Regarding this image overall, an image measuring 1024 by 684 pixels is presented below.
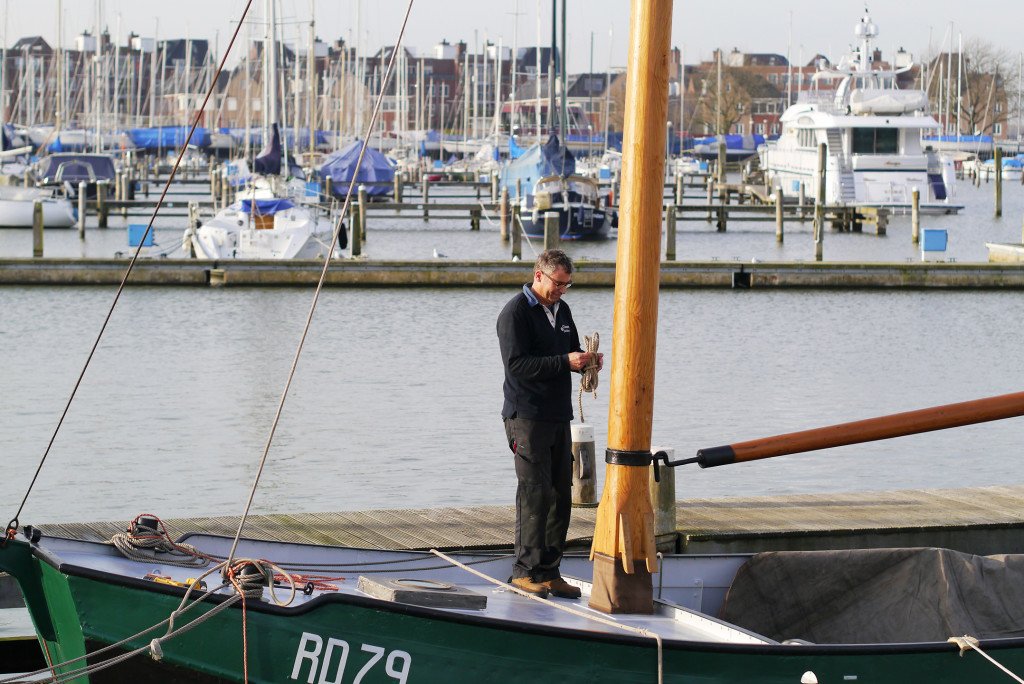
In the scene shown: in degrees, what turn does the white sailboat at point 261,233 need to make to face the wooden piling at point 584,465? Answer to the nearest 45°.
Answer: approximately 180°

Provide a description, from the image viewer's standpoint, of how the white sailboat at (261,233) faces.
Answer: facing away from the viewer

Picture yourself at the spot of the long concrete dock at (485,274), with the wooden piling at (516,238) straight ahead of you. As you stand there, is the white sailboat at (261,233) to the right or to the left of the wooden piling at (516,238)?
left

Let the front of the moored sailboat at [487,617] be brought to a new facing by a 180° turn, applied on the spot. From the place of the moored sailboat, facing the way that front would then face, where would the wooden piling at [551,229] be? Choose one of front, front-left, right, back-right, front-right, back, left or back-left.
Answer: left

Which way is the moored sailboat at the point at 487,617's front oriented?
to the viewer's left

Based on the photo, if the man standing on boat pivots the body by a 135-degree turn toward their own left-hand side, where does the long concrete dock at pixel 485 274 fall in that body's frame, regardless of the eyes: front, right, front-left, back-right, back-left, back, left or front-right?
front

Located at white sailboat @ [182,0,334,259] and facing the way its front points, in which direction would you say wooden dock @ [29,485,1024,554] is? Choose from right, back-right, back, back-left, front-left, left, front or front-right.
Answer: back

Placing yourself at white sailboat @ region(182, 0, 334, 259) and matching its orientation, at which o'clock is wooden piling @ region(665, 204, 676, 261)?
The wooden piling is roughly at 4 o'clock from the white sailboat.

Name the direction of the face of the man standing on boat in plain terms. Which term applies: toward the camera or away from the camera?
toward the camera

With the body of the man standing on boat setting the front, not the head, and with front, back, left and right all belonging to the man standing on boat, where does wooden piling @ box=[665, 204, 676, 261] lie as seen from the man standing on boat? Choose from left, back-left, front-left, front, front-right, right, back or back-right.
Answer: back-left

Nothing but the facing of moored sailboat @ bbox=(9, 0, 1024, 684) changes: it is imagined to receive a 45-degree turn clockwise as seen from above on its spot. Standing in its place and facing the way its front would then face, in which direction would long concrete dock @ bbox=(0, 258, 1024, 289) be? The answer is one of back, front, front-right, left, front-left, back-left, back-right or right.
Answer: front-right

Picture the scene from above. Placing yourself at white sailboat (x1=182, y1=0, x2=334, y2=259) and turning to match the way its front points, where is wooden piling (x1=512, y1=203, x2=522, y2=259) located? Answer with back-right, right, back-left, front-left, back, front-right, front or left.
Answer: back-right

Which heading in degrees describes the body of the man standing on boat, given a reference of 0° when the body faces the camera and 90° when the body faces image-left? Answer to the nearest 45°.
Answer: approximately 315°

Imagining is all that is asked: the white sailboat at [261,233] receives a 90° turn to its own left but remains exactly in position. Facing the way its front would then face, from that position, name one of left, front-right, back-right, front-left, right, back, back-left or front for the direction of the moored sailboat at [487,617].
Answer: left
